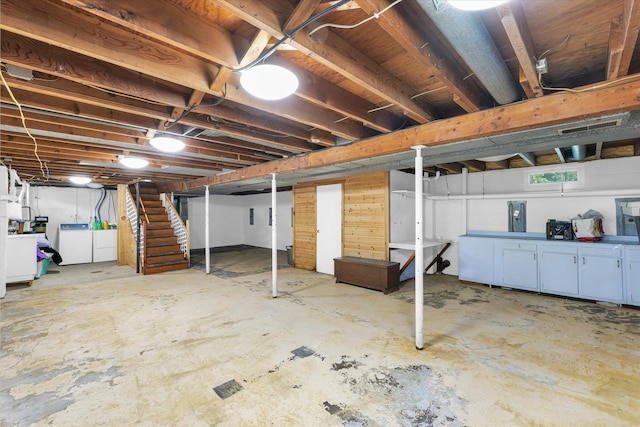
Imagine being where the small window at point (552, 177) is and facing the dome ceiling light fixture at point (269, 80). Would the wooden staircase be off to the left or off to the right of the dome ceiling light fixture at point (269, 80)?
right

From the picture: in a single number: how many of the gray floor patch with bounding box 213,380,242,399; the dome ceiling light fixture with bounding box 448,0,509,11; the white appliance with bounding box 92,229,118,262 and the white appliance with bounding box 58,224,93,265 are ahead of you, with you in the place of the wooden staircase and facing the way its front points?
2

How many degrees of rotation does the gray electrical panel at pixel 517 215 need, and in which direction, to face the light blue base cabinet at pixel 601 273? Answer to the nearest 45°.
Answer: approximately 45° to its left

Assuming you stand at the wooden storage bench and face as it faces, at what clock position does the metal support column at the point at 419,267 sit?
The metal support column is roughly at 10 o'clock from the wooden storage bench.

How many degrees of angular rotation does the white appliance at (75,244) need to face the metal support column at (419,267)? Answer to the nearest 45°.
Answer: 0° — it already faces it

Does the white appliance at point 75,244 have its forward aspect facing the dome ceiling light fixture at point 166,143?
yes

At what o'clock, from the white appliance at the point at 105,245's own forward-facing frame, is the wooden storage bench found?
The wooden storage bench is roughly at 11 o'clock from the white appliance.

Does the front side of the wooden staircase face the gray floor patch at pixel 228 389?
yes

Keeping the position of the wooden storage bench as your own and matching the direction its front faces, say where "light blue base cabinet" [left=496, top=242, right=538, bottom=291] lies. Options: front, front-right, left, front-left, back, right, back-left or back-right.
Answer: back-left

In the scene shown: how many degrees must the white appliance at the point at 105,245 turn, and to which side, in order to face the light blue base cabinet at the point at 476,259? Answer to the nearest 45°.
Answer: approximately 45° to its left

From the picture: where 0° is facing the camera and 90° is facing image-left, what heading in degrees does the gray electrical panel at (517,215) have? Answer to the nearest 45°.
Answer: approximately 0°
